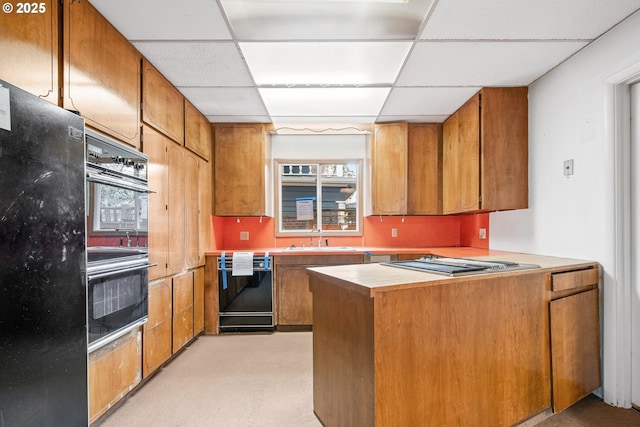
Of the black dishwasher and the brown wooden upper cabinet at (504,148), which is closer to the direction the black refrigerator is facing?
the brown wooden upper cabinet

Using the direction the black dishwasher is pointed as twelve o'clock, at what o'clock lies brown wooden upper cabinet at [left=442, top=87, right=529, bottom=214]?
The brown wooden upper cabinet is roughly at 10 o'clock from the black dishwasher.

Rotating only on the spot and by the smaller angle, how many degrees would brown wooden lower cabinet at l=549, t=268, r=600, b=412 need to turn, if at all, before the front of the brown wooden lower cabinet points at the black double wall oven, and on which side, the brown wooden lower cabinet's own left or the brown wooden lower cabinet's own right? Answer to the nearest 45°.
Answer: approximately 90° to the brown wooden lower cabinet's own right

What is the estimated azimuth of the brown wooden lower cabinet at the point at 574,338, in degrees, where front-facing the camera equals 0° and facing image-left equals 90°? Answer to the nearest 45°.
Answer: approximately 315°

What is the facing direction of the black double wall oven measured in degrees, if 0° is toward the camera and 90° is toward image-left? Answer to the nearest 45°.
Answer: approximately 315°

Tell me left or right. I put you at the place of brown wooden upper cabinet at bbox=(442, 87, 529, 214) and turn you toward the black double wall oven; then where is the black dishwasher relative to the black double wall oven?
right

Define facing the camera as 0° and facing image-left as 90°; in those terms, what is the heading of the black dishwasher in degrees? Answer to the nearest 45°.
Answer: approximately 0°
